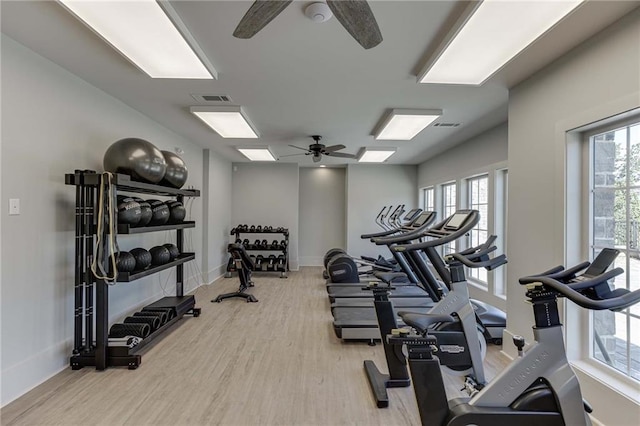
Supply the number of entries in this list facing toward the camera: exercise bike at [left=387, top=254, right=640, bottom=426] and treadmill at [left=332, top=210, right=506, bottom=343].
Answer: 0

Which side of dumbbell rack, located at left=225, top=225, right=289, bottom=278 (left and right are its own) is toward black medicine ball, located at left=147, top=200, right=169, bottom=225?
front

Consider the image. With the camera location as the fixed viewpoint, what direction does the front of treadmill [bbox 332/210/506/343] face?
facing to the right of the viewer

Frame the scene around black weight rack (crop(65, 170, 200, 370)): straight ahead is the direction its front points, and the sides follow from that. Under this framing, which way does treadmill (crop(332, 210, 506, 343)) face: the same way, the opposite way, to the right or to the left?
the same way

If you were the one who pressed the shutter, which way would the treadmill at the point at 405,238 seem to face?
facing to the right of the viewer

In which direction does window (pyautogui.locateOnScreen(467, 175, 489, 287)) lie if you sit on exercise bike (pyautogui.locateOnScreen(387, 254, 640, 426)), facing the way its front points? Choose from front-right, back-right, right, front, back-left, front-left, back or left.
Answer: left

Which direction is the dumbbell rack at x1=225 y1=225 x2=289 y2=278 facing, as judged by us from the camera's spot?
facing the viewer

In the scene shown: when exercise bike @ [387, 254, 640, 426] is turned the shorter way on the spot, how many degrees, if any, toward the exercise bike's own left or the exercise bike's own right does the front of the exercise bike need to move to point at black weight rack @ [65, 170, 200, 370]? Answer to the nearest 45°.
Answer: approximately 180°

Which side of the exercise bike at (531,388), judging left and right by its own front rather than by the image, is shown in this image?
right

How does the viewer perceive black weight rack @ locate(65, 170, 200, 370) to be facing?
facing the viewer and to the right of the viewer

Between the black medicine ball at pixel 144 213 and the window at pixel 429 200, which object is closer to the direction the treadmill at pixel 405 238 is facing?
the window
